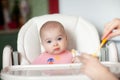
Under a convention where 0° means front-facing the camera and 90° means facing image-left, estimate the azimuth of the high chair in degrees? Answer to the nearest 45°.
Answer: approximately 0°

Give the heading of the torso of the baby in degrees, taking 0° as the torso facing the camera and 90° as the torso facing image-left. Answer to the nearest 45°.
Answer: approximately 0°
